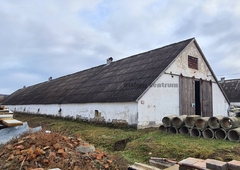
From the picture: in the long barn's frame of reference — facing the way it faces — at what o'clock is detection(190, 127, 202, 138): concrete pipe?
The concrete pipe is roughly at 1 o'clock from the long barn.

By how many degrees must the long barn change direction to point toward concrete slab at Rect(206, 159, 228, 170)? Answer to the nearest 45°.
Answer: approximately 45° to its right

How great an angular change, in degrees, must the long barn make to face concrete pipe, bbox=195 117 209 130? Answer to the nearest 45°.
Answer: approximately 45° to its right

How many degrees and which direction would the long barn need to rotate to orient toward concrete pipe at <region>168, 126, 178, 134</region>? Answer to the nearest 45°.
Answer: approximately 45° to its right

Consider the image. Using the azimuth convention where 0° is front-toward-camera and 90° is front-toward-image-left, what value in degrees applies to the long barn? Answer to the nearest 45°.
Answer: approximately 315°

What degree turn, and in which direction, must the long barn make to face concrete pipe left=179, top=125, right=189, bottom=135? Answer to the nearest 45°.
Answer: approximately 45° to its right

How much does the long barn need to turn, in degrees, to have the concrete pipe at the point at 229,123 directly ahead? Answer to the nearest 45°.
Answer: approximately 45° to its right

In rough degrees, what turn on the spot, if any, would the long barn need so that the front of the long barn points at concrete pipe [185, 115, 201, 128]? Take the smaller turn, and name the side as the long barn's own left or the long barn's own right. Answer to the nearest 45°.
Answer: approximately 45° to the long barn's own right
